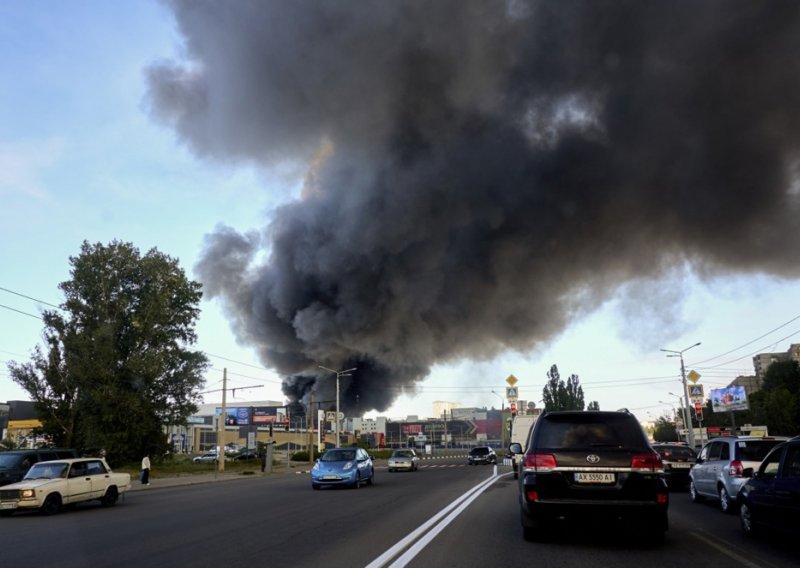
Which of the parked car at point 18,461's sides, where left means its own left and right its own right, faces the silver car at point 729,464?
left

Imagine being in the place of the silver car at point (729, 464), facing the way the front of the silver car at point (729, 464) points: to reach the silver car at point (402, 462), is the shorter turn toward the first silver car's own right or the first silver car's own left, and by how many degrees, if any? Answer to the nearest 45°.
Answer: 0° — it already faces it

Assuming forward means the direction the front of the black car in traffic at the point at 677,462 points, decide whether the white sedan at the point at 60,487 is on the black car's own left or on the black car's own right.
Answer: on the black car's own left

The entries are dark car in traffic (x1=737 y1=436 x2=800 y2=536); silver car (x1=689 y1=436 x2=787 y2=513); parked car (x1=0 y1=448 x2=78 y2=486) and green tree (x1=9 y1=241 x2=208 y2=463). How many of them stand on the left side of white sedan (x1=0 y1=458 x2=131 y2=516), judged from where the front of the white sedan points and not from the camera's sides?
2

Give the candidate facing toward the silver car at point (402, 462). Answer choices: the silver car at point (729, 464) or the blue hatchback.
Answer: the silver car at point (729, 464)

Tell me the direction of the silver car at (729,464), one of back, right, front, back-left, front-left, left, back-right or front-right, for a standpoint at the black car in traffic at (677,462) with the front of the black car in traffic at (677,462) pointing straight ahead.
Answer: back

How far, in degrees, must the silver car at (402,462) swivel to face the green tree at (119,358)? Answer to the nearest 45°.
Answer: approximately 45° to its right

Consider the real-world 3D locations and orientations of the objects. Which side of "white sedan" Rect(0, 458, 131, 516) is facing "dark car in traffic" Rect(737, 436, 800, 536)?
left

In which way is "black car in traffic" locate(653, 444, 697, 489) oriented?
away from the camera

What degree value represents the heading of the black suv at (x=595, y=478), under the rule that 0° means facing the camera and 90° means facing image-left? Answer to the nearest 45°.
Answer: approximately 180°

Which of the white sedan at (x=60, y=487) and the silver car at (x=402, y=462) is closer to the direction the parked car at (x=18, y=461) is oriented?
the white sedan

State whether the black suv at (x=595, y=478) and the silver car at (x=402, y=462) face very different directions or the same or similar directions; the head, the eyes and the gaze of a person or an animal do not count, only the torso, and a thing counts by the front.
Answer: very different directions

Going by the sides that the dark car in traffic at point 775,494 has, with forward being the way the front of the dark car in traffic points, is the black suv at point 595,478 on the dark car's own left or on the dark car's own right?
on the dark car's own left

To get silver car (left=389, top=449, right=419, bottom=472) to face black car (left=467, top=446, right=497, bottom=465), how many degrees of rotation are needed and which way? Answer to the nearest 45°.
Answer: approximately 180°
